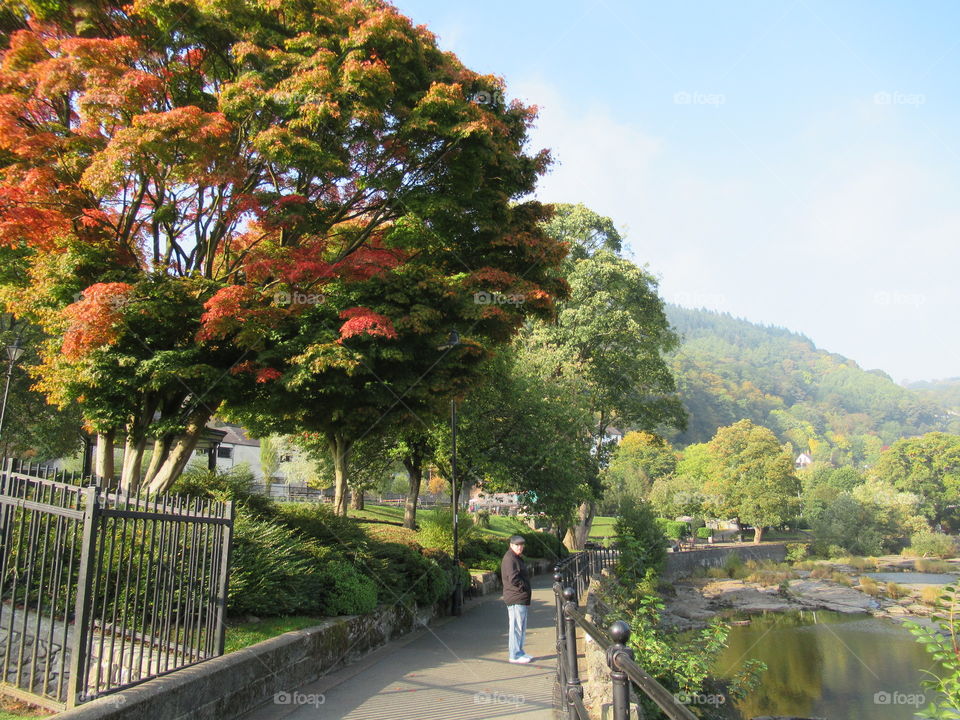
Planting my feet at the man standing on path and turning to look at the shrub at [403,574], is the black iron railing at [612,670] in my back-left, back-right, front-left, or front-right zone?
back-left

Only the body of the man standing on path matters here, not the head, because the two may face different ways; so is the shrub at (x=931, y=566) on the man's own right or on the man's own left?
on the man's own left

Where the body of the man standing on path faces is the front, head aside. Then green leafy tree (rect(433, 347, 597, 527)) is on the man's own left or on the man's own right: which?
on the man's own left

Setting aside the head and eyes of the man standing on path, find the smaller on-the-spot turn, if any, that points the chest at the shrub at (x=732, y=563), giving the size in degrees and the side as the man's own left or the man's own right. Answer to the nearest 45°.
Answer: approximately 90° to the man's own left

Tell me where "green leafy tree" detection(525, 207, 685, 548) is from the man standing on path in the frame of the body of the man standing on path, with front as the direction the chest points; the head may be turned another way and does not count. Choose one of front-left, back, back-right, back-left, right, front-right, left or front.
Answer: left

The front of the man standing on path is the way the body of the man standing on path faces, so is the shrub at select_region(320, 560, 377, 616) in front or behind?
behind

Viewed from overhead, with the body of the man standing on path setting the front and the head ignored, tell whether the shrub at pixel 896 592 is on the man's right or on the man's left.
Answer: on the man's left

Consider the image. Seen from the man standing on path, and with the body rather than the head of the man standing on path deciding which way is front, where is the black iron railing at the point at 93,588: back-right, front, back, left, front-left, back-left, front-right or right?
back-right

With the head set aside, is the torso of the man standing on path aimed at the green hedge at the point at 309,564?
no

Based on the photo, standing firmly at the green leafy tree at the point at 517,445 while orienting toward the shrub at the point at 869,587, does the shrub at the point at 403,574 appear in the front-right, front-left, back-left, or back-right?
back-right

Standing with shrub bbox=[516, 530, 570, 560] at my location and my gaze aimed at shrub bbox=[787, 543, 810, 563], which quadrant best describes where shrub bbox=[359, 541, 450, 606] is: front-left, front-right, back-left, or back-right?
back-right
